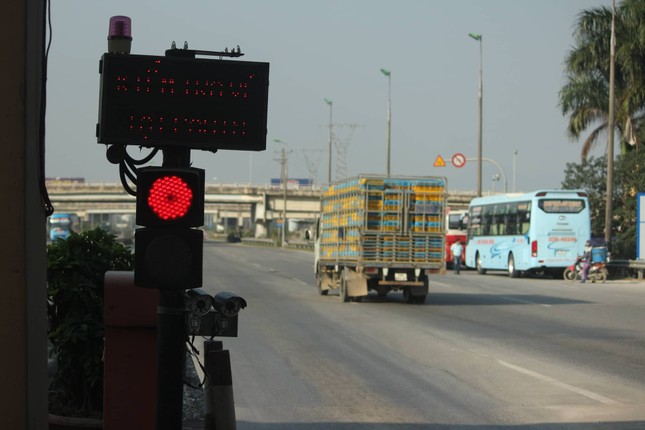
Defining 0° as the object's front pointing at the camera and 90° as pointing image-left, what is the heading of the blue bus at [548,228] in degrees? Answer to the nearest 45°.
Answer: approximately 135°

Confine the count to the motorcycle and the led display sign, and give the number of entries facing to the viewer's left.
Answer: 1

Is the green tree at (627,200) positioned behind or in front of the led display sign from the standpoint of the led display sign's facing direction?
behind

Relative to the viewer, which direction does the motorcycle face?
to the viewer's left

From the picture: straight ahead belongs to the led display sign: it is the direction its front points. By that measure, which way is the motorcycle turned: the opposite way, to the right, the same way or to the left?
to the right

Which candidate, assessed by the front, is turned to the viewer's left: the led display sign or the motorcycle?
the motorcycle

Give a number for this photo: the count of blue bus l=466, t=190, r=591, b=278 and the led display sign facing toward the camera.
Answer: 1

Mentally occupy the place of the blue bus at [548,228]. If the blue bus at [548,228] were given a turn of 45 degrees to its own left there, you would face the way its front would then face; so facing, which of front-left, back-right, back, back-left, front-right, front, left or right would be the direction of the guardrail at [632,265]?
back

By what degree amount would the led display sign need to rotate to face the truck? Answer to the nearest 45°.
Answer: approximately 180°
